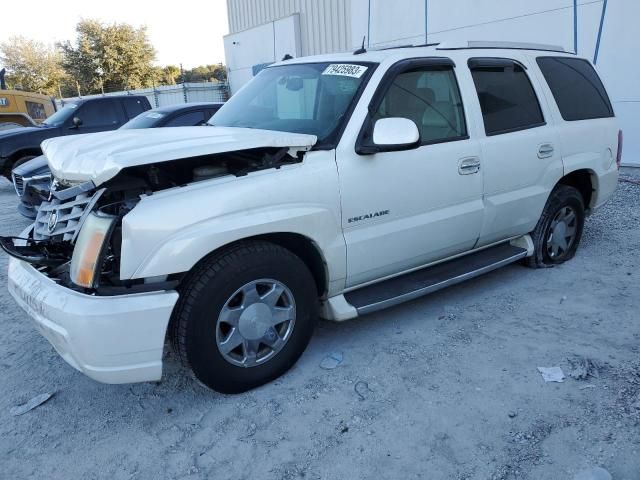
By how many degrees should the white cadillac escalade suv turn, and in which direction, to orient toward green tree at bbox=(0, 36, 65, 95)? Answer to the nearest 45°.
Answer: approximately 90° to its right

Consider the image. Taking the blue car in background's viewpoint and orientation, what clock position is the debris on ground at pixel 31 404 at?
The debris on ground is roughly at 11 o'clock from the blue car in background.

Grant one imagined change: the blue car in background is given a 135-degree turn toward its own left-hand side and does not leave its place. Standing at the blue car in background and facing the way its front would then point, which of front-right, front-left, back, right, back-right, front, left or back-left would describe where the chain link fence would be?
left

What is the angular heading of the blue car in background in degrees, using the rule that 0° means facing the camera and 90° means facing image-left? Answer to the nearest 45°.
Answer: approximately 45°

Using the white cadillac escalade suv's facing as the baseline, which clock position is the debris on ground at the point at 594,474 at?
The debris on ground is roughly at 9 o'clock from the white cadillac escalade suv.

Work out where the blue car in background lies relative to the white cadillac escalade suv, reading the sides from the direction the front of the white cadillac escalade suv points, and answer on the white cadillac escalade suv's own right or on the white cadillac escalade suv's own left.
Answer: on the white cadillac escalade suv's own right

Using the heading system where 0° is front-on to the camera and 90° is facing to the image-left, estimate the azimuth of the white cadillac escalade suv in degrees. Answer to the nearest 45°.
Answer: approximately 45°

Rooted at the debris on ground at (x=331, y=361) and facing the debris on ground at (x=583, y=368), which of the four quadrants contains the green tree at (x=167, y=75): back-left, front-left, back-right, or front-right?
back-left

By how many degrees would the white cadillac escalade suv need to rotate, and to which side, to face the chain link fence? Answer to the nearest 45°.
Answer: approximately 135° to its right

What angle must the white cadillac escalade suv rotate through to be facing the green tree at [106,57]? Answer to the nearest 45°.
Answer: approximately 135° to its right
